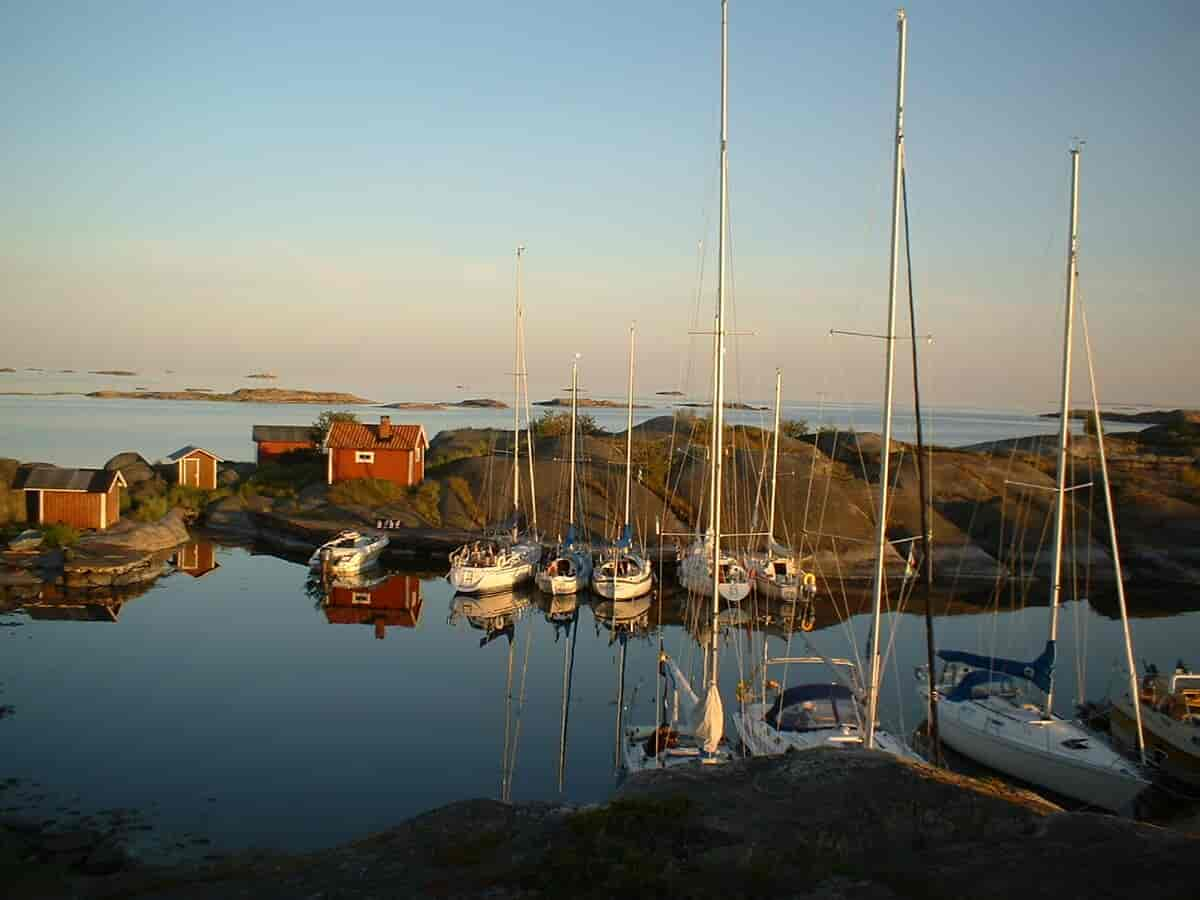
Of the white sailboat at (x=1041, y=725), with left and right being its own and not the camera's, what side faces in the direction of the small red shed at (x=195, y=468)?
back

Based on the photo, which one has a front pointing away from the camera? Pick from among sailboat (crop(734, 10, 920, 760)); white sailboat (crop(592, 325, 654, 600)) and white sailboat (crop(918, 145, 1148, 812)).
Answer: white sailboat (crop(592, 325, 654, 600))

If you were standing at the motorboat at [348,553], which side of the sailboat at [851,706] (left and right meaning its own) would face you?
back

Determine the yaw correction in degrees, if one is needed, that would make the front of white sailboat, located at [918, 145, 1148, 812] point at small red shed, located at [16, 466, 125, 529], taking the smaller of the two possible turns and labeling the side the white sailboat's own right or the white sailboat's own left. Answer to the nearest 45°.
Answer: approximately 135° to the white sailboat's own right

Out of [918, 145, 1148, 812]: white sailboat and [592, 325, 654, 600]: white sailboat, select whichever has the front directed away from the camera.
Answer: [592, 325, 654, 600]: white sailboat

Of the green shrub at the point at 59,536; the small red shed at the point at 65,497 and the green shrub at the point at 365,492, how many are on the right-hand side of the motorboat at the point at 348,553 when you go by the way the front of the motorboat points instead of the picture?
0

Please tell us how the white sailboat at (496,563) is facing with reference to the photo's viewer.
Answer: facing away from the viewer and to the right of the viewer

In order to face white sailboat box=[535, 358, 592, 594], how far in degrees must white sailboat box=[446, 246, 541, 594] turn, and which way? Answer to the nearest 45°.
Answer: approximately 45° to its right

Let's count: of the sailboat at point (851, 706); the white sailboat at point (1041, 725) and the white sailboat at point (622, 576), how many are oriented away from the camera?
1

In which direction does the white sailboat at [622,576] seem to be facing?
away from the camera

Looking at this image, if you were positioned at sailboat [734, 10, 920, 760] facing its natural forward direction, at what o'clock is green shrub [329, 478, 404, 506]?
The green shrub is roughly at 6 o'clock from the sailboat.

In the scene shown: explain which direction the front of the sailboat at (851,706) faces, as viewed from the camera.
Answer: facing the viewer and to the right of the viewer

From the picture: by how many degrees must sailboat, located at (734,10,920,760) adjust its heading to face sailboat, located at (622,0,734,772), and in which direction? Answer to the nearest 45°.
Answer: approximately 135° to its right

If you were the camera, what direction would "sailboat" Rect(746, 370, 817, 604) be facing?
facing away from the viewer and to the left of the viewer

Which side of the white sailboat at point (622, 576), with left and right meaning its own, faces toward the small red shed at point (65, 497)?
left

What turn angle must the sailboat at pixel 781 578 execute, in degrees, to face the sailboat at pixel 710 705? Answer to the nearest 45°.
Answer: approximately 135° to its left

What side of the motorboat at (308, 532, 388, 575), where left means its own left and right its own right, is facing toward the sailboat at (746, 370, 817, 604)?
right

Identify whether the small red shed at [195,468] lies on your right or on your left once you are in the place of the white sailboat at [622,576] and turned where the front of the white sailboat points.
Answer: on your left
